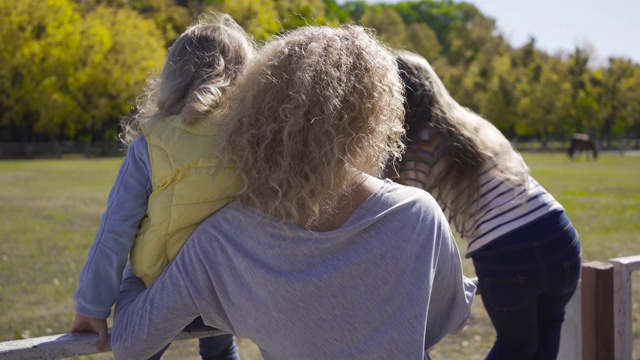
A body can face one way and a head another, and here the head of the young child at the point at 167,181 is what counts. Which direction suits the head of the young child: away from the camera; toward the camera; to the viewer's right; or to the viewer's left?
away from the camera

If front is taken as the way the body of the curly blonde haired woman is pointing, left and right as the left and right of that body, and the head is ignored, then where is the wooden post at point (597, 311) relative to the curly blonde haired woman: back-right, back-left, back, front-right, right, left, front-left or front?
front-right

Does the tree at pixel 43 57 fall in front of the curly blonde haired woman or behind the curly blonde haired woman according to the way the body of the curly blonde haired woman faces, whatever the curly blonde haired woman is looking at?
in front

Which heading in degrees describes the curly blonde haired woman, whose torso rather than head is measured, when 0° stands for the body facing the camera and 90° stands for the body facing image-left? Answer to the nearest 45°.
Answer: approximately 180°

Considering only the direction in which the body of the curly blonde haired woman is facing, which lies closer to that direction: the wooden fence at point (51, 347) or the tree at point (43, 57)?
the tree

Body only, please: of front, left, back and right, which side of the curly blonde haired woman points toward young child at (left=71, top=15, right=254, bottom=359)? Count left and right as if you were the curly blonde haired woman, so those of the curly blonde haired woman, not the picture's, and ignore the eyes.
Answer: left

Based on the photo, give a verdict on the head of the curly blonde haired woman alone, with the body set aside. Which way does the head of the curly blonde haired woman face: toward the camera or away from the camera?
away from the camera
